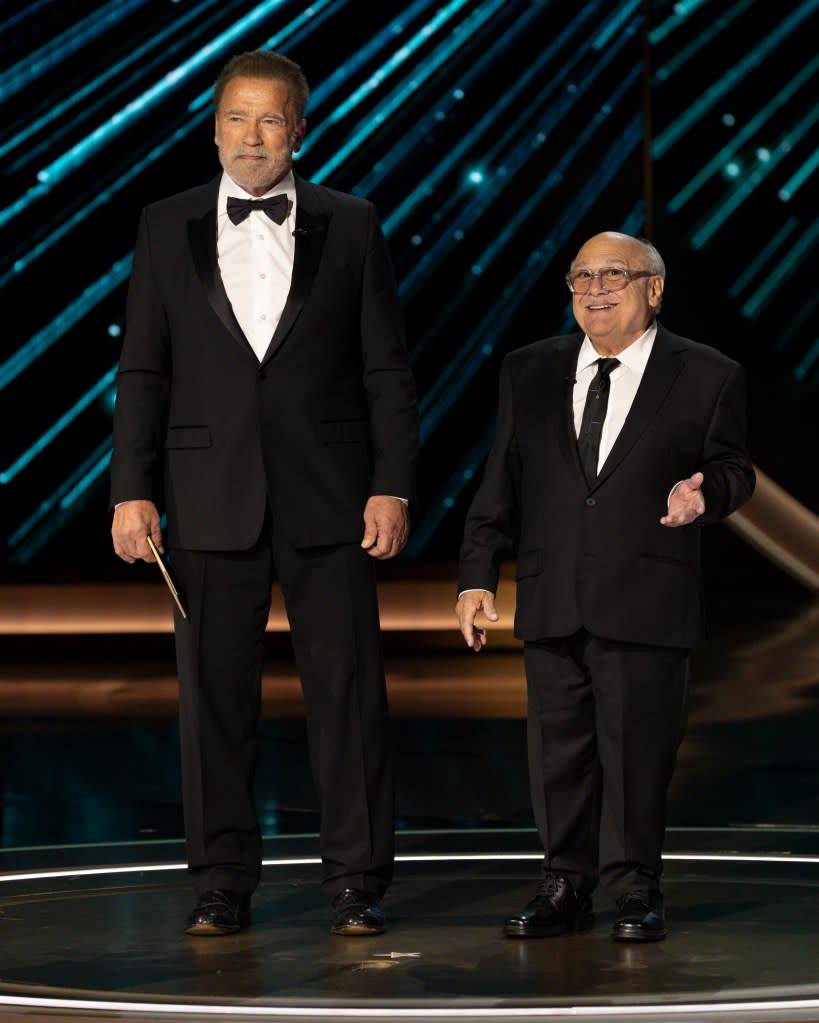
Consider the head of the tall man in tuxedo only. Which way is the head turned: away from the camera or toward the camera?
toward the camera

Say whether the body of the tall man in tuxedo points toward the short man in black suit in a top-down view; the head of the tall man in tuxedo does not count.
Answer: no

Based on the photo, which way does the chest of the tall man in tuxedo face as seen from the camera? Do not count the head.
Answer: toward the camera

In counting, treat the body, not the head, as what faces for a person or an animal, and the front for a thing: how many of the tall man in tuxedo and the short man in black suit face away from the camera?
0
